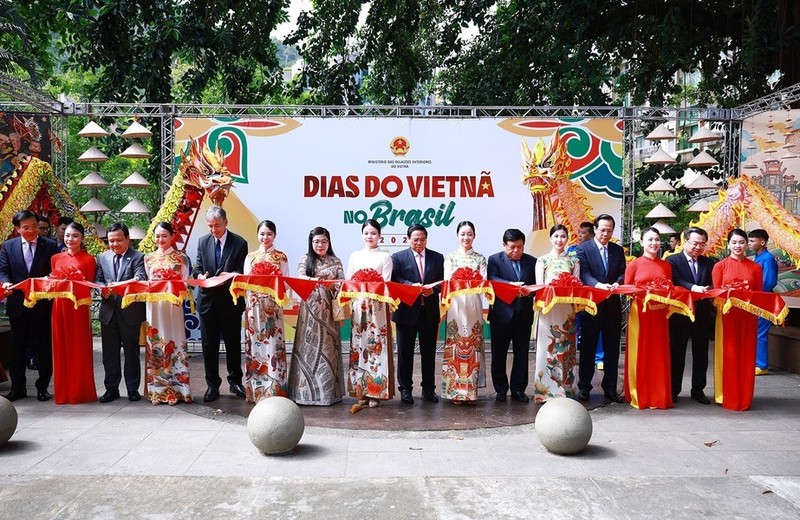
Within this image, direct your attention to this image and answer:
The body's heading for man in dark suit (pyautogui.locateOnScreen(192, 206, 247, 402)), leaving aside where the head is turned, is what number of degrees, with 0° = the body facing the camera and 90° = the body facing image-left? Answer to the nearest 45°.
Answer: approximately 0°

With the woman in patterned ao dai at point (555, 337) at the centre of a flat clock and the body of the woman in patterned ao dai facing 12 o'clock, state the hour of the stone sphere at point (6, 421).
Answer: The stone sphere is roughly at 2 o'clock from the woman in patterned ao dai.

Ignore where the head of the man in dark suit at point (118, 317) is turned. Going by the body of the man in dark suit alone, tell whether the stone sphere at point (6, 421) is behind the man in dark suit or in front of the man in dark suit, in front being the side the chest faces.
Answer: in front

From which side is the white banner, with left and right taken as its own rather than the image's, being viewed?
front

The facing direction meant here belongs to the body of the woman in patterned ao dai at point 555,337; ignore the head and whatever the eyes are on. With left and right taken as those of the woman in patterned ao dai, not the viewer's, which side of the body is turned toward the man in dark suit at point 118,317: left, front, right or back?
right

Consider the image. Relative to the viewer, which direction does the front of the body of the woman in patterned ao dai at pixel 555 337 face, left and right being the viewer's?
facing the viewer

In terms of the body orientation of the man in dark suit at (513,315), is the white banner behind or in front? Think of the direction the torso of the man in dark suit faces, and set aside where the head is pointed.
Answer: behind

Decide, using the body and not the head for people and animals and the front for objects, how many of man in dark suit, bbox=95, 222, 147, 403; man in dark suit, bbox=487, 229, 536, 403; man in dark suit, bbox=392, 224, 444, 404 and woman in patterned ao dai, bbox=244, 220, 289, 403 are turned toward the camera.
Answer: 4
